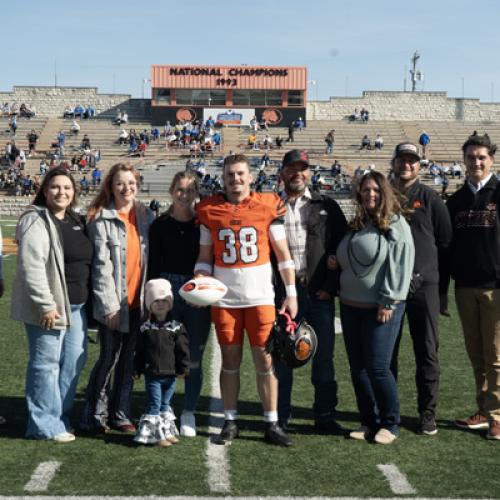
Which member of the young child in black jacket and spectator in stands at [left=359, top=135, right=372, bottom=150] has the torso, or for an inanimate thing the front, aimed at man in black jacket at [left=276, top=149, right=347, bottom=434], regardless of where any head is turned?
the spectator in stands

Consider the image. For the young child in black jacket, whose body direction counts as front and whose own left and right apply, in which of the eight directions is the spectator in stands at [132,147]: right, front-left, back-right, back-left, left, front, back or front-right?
back

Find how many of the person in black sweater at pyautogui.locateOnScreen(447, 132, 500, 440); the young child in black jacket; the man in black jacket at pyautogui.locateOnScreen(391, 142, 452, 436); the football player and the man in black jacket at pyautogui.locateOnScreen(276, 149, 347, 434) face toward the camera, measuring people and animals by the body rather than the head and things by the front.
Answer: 5

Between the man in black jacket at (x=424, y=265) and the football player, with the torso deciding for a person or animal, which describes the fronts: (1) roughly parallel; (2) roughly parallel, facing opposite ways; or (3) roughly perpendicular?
roughly parallel

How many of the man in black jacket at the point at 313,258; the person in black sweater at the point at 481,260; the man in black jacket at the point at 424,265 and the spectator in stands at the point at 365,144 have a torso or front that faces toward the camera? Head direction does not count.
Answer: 4

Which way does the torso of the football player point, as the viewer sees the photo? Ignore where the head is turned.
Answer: toward the camera

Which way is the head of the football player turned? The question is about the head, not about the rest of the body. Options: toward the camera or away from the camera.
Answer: toward the camera

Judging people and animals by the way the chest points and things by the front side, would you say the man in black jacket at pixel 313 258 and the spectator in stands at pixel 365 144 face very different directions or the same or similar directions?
same or similar directions

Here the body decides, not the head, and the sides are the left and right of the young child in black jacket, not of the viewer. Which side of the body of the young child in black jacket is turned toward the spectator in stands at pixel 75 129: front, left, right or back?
back

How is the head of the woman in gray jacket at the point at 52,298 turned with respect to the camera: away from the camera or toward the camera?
toward the camera

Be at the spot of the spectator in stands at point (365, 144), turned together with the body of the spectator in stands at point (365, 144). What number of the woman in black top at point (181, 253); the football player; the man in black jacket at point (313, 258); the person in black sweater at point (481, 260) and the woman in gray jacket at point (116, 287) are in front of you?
5

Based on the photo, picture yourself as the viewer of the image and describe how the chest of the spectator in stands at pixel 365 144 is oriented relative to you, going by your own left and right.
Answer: facing the viewer

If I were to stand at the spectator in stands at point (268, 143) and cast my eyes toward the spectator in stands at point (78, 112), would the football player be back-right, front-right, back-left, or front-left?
back-left

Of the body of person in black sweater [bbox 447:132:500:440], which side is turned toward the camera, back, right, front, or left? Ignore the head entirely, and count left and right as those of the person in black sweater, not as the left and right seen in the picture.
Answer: front

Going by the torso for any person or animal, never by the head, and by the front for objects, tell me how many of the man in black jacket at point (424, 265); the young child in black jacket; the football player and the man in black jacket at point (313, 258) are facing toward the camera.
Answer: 4

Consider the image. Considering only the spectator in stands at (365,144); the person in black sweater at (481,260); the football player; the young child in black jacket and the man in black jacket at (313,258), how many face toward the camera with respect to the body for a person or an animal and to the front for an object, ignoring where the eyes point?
5

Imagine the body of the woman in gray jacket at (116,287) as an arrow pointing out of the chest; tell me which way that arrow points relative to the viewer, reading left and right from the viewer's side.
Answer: facing the viewer and to the right of the viewer

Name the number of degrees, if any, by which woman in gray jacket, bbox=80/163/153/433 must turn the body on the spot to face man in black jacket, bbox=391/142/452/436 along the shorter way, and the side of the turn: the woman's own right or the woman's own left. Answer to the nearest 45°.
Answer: approximately 45° to the woman's own left

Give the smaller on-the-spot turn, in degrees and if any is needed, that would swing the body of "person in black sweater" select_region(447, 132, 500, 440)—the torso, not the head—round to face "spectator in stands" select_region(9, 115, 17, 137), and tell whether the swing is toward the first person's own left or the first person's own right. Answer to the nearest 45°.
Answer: approximately 135° to the first person's own right
